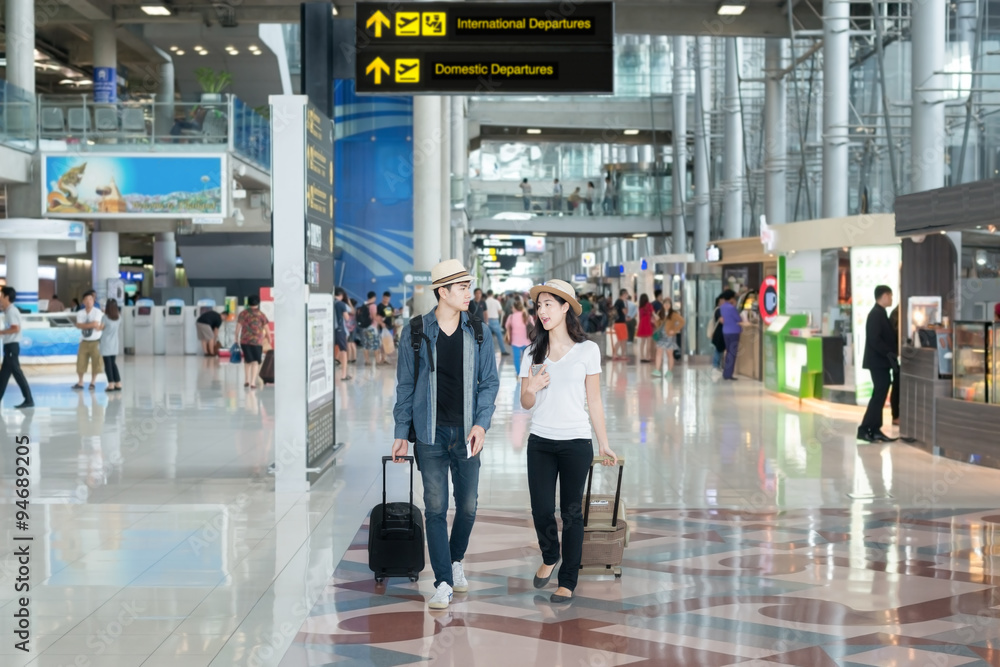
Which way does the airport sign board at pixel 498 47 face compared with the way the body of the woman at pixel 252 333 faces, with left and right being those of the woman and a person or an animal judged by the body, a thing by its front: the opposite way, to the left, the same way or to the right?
the opposite way

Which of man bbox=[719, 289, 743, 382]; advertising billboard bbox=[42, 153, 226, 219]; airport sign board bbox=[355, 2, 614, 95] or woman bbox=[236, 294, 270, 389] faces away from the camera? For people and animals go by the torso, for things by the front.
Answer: the woman

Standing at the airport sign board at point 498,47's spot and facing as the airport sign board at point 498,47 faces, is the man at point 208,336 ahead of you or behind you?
behind

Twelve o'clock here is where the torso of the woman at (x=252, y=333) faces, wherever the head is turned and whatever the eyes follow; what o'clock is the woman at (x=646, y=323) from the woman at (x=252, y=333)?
the woman at (x=646, y=323) is roughly at 2 o'clock from the woman at (x=252, y=333).

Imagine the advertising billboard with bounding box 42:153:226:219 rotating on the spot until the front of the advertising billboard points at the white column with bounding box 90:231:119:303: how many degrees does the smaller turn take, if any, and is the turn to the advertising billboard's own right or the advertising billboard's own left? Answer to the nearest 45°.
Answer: approximately 180°

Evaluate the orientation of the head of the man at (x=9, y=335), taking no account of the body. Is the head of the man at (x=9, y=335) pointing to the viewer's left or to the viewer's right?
to the viewer's left

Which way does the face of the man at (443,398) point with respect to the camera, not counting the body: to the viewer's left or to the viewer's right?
to the viewer's right

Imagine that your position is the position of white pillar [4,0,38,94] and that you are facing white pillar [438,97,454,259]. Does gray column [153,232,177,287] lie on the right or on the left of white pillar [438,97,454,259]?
left
